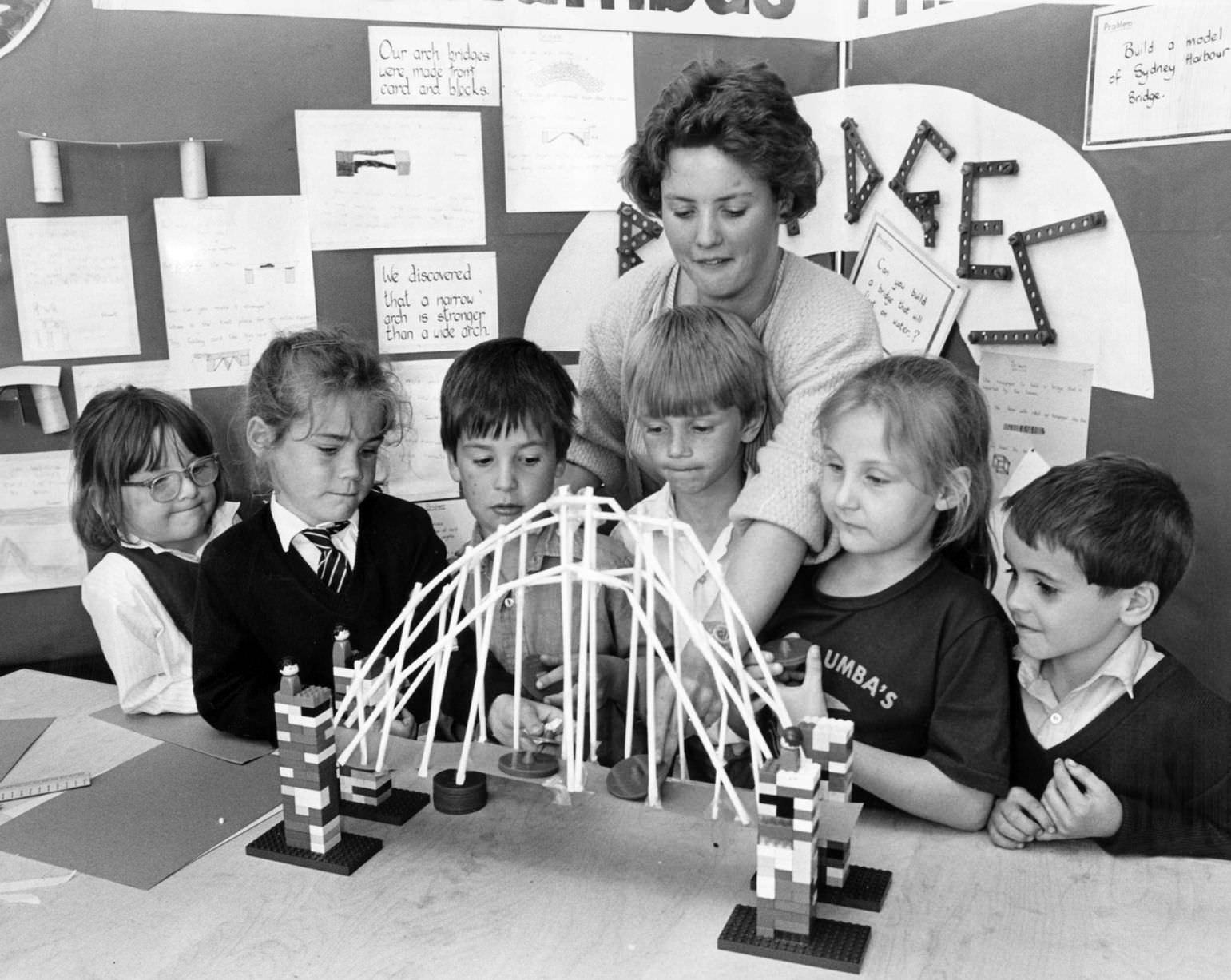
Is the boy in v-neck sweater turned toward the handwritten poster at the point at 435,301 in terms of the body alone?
no

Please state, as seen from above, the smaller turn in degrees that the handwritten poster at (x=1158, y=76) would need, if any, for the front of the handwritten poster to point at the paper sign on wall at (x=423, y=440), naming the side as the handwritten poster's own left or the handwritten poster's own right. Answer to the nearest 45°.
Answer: approximately 45° to the handwritten poster's own right

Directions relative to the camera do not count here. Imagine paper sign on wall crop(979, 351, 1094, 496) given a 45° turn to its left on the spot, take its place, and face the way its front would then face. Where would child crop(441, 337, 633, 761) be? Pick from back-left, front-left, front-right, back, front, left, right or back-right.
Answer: right

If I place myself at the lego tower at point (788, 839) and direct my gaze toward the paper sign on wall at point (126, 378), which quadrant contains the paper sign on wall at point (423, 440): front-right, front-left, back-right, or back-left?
front-right

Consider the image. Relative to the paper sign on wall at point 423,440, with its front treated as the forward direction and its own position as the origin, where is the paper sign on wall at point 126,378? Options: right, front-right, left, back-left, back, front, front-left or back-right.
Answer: right

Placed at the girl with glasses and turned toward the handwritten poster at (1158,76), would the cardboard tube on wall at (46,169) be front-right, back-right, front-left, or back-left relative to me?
back-left

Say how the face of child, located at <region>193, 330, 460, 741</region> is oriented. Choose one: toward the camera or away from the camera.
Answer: toward the camera

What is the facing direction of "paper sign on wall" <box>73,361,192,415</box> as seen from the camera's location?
facing the viewer

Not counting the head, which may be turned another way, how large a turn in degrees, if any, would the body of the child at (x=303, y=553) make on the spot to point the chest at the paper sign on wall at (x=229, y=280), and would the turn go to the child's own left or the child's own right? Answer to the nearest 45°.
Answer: approximately 135° to the child's own left

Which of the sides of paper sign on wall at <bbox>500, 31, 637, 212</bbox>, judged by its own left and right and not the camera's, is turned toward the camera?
front

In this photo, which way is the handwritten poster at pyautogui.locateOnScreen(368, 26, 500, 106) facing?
toward the camera

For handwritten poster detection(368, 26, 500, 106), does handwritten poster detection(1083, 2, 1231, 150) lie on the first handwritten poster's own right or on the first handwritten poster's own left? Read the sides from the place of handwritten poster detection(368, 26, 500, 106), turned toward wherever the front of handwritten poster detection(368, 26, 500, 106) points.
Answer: on the first handwritten poster's own left

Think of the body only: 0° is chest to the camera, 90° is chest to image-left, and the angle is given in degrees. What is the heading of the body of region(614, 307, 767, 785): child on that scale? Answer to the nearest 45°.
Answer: approximately 0°

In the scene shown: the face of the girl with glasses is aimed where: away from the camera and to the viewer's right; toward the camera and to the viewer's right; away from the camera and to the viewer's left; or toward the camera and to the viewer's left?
toward the camera and to the viewer's right

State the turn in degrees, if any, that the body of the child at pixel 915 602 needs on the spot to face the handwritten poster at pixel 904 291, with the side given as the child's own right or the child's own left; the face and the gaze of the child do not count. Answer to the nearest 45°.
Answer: approximately 135° to the child's own right
